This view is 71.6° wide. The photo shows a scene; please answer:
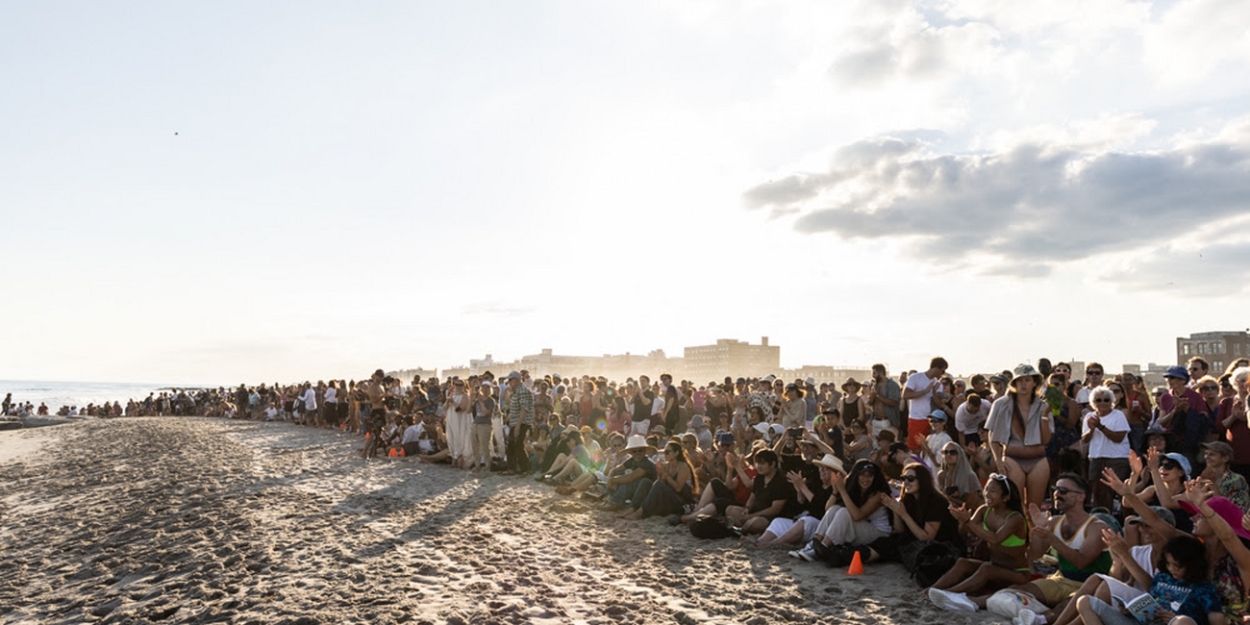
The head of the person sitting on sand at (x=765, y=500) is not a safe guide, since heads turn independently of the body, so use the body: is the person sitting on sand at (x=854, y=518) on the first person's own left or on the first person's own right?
on the first person's own left

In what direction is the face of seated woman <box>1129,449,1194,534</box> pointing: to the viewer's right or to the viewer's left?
to the viewer's left

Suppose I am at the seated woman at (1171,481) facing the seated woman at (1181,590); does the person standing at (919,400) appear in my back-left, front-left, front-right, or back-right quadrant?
back-right

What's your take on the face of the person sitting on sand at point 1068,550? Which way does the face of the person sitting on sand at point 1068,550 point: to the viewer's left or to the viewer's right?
to the viewer's left
